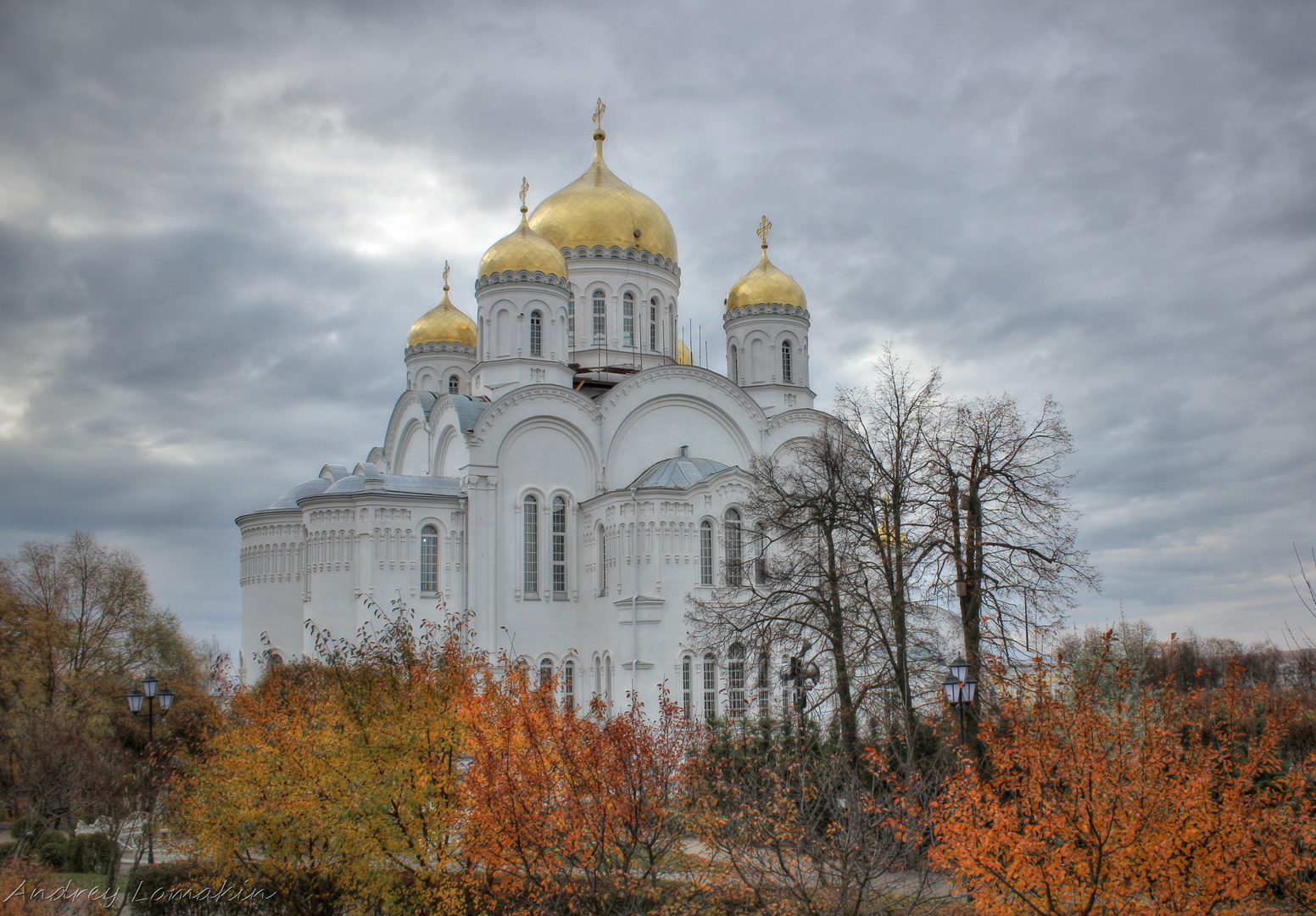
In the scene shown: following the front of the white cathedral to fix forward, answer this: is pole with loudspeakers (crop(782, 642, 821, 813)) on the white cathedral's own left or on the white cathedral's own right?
on the white cathedral's own right

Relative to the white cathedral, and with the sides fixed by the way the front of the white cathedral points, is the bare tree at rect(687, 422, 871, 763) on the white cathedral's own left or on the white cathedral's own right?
on the white cathedral's own right

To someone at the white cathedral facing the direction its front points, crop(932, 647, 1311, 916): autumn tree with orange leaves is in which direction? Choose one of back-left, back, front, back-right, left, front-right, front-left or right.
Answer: back-right

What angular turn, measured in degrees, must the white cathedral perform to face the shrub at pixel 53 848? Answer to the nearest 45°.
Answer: approximately 90° to its right

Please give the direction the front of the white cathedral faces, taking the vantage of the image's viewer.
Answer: facing away from the viewer and to the right of the viewer
